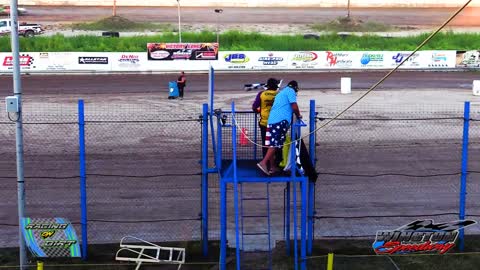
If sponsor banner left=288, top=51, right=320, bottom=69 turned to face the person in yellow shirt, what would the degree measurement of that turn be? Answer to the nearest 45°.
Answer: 0° — it already faces them

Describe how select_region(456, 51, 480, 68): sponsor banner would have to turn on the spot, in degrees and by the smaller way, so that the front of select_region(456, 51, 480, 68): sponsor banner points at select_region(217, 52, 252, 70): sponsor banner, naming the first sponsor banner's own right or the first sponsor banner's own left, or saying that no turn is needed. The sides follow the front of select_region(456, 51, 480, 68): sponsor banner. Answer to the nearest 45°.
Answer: approximately 45° to the first sponsor banner's own right

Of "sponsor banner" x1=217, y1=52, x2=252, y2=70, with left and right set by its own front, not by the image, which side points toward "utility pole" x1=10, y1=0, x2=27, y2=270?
front

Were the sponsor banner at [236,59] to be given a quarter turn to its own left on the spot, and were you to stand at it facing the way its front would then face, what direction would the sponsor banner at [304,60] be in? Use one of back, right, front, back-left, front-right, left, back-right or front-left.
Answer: front

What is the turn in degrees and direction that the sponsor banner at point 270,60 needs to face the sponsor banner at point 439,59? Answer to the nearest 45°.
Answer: approximately 90° to its left

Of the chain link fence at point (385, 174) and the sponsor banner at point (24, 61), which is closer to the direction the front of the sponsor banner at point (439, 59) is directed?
the chain link fence

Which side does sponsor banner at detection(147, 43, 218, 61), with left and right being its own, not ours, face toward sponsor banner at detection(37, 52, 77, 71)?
right

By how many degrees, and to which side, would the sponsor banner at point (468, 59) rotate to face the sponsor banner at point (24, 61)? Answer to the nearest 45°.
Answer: approximately 45° to its right

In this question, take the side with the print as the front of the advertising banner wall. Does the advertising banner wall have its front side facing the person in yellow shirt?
yes

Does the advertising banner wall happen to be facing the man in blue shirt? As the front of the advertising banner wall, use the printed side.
yes

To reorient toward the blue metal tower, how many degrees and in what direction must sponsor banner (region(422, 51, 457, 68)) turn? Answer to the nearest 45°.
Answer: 0° — it already faces it
